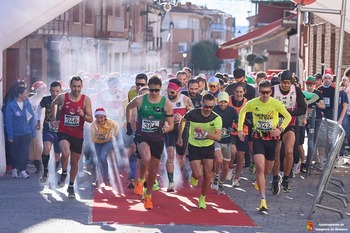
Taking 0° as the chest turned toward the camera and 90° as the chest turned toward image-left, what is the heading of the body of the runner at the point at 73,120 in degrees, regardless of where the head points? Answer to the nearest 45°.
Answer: approximately 0°

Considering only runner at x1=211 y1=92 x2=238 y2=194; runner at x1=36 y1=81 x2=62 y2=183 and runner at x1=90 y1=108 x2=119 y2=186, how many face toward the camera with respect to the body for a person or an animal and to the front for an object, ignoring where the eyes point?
3

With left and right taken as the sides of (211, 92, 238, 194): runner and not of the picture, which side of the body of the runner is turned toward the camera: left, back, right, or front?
front

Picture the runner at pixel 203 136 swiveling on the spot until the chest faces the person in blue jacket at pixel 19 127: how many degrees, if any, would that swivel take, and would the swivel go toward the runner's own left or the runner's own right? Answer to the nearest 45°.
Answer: approximately 135° to the runner's own right

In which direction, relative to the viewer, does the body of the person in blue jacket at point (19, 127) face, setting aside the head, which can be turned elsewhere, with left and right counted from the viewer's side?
facing the viewer and to the right of the viewer

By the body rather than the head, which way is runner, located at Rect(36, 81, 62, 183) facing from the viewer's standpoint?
toward the camera

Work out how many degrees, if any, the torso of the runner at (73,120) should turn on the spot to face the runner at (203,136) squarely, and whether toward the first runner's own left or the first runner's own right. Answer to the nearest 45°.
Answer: approximately 45° to the first runner's own left

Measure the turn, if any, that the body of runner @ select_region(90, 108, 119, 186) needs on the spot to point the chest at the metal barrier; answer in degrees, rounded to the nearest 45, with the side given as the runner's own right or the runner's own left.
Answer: approximately 45° to the runner's own left

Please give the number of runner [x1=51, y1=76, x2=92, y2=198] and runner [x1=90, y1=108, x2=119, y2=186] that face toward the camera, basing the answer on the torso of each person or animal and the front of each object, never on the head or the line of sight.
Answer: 2

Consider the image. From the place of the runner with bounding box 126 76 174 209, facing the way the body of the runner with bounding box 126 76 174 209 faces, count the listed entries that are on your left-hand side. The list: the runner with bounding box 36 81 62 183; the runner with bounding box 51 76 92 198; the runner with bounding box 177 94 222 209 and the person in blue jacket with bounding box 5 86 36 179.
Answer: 1

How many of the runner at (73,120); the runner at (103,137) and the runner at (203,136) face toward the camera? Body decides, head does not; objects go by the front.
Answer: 3

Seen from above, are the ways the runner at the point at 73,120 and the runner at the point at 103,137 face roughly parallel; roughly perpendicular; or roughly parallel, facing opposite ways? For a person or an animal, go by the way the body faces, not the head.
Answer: roughly parallel

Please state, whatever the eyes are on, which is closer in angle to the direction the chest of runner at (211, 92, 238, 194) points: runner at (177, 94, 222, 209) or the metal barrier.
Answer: the runner

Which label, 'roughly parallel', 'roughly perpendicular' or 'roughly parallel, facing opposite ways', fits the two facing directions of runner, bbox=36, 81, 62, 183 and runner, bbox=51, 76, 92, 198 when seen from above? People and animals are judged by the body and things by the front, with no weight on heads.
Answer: roughly parallel

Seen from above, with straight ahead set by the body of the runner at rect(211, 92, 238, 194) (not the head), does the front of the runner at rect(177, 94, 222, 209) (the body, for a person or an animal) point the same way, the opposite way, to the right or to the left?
the same way

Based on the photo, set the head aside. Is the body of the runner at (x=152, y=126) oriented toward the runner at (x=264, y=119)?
no

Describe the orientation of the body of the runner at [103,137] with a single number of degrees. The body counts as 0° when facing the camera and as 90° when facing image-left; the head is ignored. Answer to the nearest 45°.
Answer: approximately 0°

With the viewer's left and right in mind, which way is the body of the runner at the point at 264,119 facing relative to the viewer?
facing the viewer

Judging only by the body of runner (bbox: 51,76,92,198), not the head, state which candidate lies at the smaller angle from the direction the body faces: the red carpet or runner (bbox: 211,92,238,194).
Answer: the red carpet
